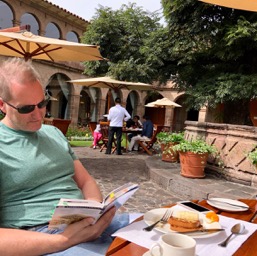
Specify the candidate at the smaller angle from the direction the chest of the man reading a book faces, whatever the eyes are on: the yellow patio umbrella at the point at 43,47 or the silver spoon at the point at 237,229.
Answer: the silver spoon

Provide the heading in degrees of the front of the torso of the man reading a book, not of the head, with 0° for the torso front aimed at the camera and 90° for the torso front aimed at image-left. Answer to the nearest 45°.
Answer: approximately 315°

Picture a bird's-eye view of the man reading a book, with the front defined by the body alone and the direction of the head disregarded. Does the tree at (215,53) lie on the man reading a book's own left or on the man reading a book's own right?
on the man reading a book's own left

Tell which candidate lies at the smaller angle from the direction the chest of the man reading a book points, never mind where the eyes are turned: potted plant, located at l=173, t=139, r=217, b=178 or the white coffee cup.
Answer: the white coffee cup

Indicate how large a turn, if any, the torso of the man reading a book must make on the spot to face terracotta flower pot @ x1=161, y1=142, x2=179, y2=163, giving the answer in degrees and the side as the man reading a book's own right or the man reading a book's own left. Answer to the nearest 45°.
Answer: approximately 90° to the man reading a book's own left

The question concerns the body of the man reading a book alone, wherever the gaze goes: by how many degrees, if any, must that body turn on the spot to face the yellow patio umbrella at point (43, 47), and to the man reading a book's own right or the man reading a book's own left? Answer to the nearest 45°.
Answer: approximately 135° to the man reading a book's own left

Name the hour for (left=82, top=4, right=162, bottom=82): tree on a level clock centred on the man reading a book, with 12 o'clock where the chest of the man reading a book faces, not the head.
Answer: The tree is roughly at 8 o'clock from the man reading a book.

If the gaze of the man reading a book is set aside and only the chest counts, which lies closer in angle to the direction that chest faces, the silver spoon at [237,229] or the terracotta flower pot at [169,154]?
the silver spoon

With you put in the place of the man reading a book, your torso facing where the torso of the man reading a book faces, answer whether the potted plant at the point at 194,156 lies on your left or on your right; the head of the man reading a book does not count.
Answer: on your left

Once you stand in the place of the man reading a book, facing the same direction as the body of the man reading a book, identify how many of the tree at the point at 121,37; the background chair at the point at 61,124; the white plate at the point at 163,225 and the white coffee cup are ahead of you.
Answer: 2
